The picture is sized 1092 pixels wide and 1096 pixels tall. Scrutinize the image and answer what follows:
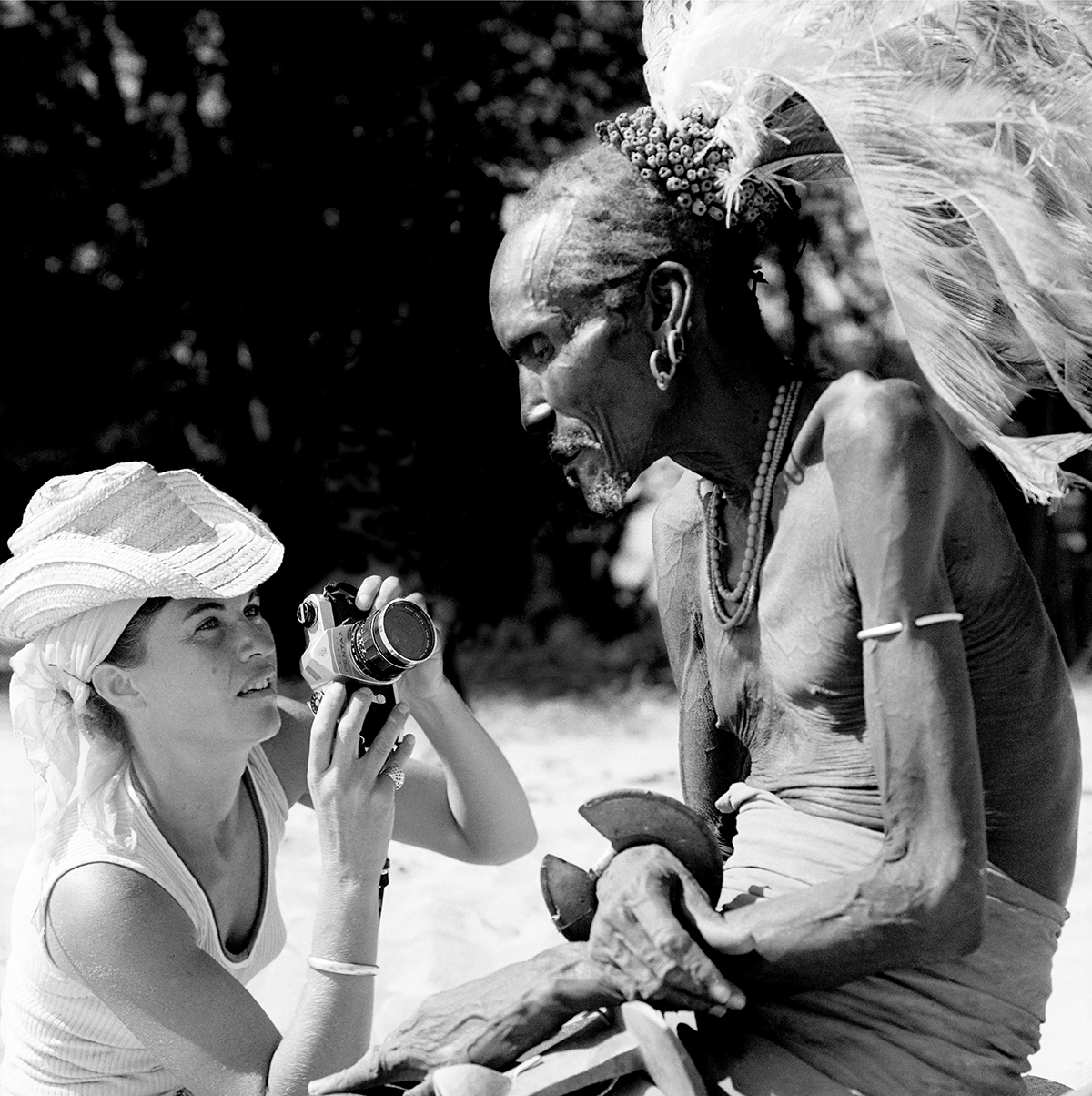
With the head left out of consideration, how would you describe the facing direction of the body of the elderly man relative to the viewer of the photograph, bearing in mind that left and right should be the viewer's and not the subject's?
facing the viewer and to the left of the viewer

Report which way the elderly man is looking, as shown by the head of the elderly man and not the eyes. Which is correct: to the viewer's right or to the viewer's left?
to the viewer's left

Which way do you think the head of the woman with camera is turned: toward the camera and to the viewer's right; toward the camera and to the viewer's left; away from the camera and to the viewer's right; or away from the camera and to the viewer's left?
toward the camera and to the viewer's right
